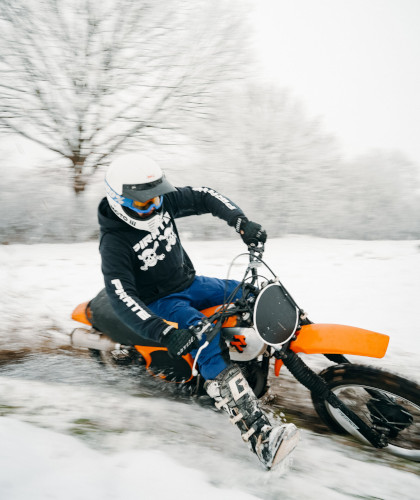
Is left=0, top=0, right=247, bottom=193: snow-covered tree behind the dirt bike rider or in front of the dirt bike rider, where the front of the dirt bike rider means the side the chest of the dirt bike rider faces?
behind

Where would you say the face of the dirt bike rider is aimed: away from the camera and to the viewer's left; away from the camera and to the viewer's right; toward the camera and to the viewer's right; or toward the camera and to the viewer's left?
toward the camera and to the viewer's right

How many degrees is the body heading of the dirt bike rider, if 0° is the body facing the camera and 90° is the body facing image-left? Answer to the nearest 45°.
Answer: approximately 315°

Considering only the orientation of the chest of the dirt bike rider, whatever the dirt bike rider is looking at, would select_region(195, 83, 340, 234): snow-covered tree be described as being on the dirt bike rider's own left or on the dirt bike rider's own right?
on the dirt bike rider's own left
